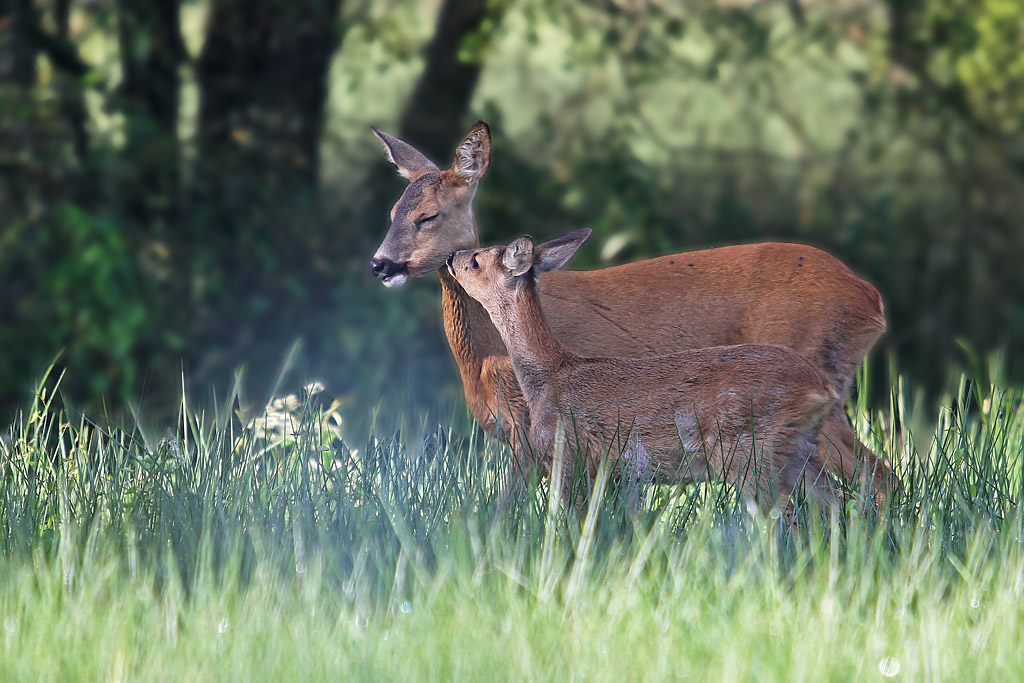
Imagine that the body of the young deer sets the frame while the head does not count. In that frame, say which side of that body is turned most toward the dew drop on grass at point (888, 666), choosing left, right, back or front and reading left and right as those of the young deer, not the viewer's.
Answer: left

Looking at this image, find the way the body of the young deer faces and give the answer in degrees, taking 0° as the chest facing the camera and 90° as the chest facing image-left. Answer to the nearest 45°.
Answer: approximately 90°

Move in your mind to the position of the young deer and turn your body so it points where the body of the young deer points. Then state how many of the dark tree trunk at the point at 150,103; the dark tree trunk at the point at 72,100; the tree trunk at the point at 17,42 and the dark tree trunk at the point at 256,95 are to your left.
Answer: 0

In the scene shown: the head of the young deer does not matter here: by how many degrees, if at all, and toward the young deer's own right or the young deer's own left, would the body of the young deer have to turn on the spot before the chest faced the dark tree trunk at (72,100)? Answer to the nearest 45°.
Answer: approximately 45° to the young deer's own right

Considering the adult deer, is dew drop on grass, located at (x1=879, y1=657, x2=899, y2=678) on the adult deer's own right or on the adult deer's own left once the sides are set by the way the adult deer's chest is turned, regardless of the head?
on the adult deer's own left

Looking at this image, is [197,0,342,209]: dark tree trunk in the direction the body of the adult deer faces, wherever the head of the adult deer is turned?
no

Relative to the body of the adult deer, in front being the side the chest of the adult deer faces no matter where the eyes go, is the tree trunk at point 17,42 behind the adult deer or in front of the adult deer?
in front

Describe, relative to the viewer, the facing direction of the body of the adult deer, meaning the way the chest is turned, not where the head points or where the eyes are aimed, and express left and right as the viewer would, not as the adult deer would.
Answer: facing to the left of the viewer

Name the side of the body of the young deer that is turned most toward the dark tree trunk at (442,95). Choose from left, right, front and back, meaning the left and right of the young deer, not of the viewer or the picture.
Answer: right

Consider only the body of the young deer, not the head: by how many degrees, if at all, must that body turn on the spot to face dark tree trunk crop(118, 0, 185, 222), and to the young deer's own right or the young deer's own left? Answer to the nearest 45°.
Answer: approximately 45° to the young deer's own right

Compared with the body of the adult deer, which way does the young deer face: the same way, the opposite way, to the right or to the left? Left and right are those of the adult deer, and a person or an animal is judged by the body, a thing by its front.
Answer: the same way

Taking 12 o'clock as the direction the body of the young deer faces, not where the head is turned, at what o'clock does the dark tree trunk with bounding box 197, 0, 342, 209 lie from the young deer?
The dark tree trunk is roughly at 2 o'clock from the young deer.

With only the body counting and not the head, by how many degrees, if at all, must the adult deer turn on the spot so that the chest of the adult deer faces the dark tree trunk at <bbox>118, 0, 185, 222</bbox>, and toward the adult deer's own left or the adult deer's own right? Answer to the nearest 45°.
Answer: approximately 45° to the adult deer's own right

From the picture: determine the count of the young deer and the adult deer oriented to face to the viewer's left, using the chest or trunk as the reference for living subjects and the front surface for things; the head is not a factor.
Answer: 2
